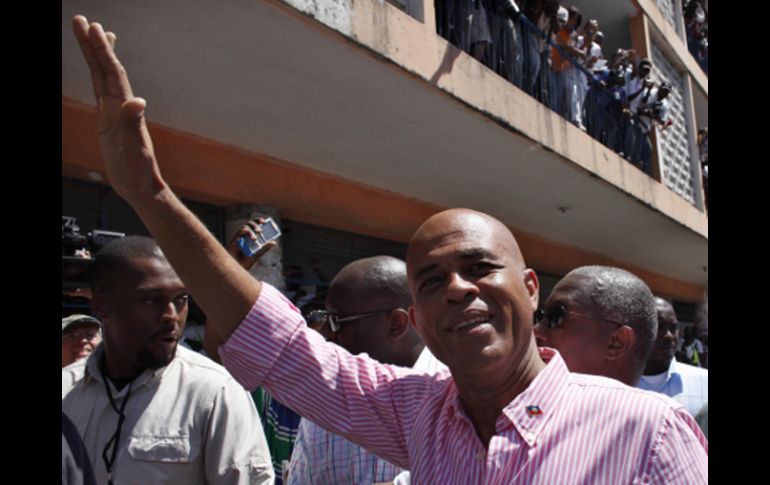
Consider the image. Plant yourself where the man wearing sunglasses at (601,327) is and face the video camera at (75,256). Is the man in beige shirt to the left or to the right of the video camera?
left

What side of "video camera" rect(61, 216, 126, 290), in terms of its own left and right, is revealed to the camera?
right

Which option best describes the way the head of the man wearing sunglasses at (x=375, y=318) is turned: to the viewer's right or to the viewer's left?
to the viewer's left

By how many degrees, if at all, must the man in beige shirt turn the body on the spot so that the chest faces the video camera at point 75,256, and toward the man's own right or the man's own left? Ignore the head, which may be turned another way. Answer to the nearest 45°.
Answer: approximately 135° to the man's own right

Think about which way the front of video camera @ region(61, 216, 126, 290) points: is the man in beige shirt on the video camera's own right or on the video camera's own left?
on the video camera's own right
